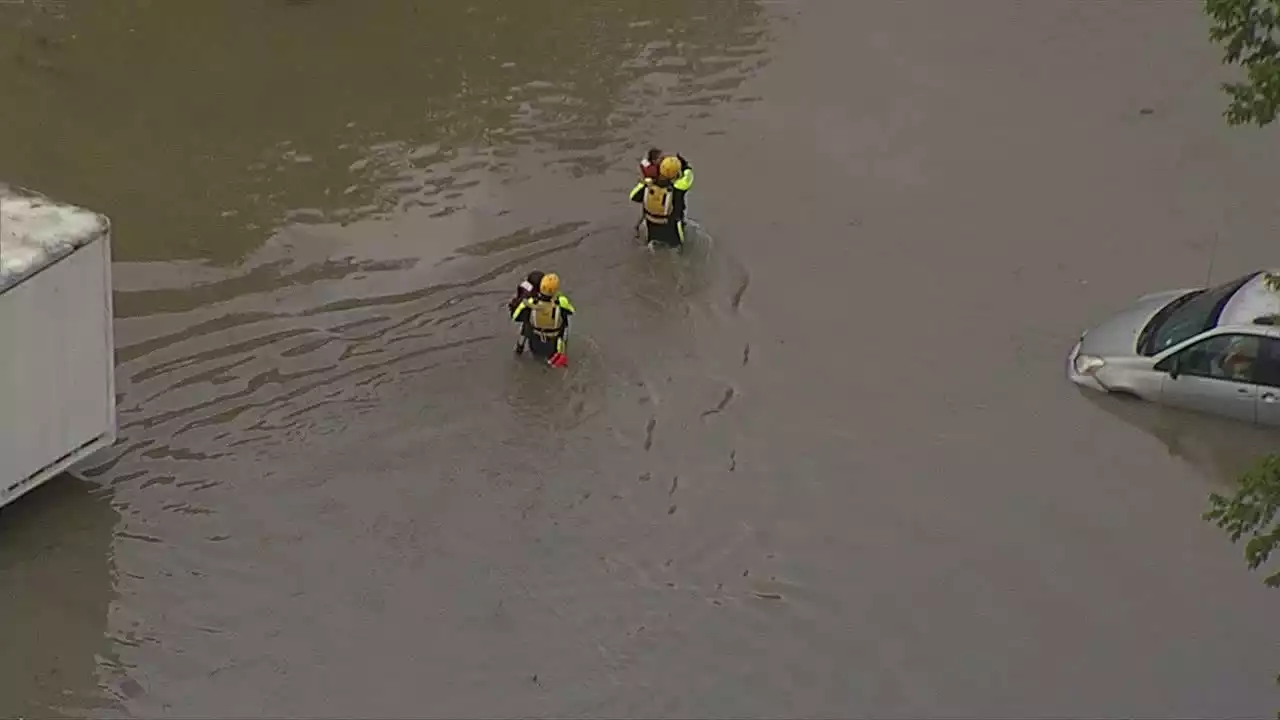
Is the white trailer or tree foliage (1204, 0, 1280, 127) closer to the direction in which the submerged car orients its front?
the white trailer

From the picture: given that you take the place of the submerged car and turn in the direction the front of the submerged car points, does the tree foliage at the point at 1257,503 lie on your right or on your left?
on your left

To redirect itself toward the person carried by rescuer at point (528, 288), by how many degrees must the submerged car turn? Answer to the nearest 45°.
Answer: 0° — it already faces them

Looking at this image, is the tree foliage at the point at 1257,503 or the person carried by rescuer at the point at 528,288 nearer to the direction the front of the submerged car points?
the person carried by rescuer

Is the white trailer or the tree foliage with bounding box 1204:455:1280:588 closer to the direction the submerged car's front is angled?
the white trailer

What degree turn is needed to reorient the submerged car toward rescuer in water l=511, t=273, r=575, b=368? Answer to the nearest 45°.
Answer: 0° — it already faces them

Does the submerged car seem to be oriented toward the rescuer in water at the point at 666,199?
yes

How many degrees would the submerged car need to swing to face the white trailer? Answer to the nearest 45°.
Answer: approximately 45° to its left

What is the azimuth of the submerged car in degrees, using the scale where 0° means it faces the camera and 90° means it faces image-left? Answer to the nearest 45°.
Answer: approximately 90°

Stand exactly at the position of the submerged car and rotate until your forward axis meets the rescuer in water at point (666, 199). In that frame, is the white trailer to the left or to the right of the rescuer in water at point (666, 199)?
left
